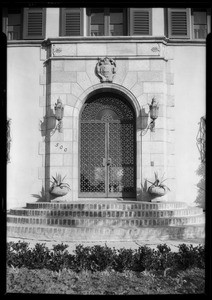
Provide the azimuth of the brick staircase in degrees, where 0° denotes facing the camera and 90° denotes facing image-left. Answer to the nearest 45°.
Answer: approximately 0°

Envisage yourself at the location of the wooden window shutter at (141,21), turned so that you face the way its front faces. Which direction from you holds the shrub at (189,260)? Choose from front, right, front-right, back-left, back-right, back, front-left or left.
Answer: front

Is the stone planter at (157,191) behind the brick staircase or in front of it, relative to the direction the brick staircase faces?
behind

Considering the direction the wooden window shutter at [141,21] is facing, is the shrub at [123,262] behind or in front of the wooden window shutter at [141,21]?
in front

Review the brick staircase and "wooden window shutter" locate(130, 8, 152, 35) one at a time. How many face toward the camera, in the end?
2

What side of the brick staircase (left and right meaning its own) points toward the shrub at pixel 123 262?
front

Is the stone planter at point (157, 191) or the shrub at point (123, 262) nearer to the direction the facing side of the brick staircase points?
the shrub

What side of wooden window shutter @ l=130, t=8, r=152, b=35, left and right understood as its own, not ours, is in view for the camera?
front

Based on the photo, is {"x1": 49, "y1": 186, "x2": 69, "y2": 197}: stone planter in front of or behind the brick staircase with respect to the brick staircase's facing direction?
behind

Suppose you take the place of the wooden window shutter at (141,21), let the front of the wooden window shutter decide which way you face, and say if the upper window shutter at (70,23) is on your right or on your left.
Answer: on your right
